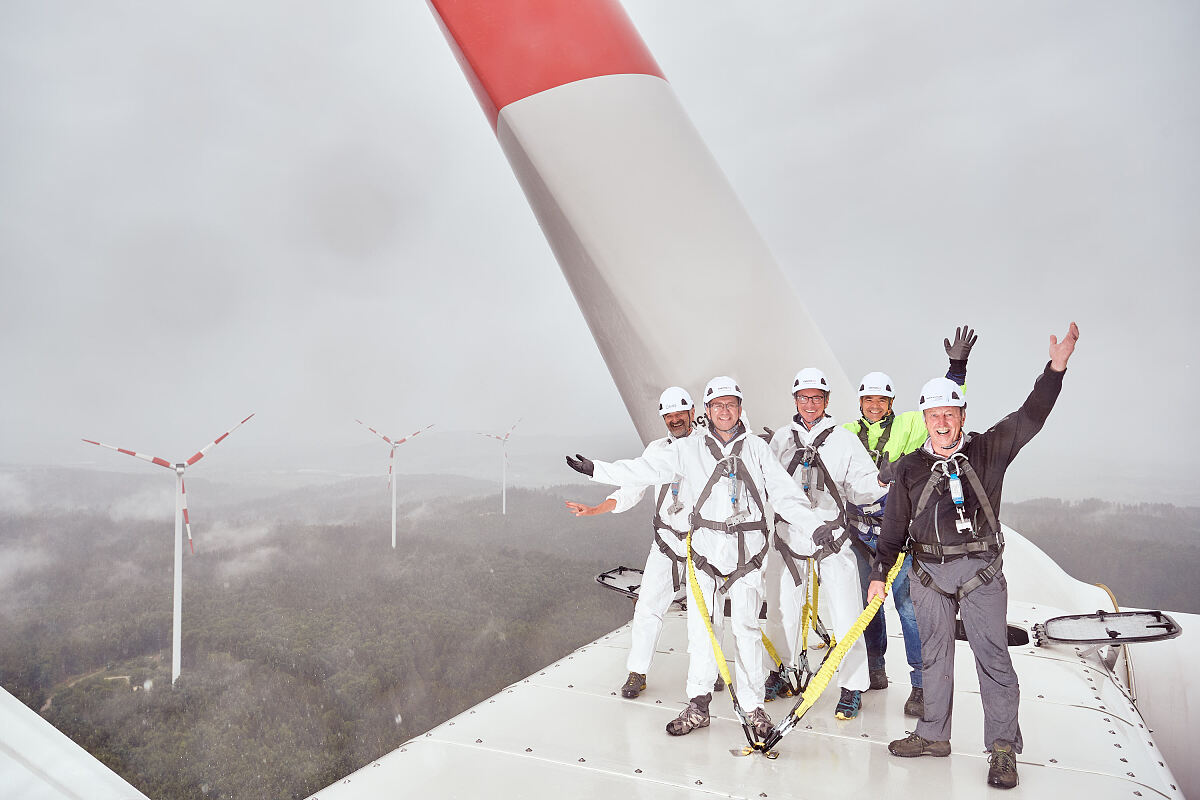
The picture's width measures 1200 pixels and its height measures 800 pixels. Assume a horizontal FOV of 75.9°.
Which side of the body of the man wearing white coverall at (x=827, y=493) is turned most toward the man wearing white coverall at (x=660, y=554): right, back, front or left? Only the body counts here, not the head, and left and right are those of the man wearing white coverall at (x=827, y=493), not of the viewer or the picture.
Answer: right

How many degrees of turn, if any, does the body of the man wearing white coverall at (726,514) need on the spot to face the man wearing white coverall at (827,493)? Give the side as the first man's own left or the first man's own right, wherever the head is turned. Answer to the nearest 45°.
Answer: approximately 135° to the first man's own left

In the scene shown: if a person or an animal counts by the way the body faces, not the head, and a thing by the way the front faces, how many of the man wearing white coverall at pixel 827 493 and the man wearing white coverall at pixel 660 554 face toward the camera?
2

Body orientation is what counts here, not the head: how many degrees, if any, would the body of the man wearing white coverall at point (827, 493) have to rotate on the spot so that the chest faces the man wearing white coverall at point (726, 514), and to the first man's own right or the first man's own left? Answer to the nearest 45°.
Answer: approximately 45° to the first man's own right

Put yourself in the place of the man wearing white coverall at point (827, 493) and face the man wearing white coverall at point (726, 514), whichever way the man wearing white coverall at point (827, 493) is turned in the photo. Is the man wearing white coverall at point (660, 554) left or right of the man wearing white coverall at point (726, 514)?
right

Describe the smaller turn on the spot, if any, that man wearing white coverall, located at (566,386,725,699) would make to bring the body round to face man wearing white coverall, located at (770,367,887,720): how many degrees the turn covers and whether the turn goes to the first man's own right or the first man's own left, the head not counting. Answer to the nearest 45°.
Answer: approximately 90° to the first man's own left

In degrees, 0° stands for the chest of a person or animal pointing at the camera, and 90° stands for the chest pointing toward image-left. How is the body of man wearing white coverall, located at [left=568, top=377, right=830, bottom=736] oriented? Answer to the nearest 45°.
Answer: approximately 0°

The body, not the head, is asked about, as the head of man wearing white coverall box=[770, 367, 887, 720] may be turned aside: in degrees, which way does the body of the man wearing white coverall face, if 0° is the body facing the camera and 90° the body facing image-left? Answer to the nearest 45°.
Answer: approximately 0°

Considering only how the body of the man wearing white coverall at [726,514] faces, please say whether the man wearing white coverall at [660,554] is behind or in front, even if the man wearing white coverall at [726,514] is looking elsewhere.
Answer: behind

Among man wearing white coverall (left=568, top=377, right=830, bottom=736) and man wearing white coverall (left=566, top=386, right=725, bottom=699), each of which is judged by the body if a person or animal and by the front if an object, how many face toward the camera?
2
